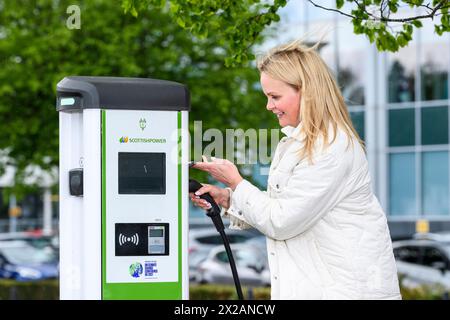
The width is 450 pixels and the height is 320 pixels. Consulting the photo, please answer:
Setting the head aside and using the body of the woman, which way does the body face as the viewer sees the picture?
to the viewer's left

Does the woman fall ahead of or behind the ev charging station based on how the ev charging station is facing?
ahead

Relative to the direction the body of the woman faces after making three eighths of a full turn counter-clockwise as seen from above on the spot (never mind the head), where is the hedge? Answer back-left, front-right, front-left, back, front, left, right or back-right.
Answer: back-left

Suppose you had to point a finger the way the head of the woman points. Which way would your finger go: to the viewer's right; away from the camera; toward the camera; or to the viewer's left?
to the viewer's left

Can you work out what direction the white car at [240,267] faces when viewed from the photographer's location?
facing the viewer and to the right of the viewer

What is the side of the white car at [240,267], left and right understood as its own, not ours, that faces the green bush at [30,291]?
right

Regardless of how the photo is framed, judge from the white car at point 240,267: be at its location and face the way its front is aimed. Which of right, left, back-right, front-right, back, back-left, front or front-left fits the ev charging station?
front-right

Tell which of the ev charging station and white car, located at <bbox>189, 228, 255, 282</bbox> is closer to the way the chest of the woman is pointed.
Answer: the ev charging station

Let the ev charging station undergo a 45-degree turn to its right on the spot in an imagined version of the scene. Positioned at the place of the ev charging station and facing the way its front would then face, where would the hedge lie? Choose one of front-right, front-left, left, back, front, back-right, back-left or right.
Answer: back
